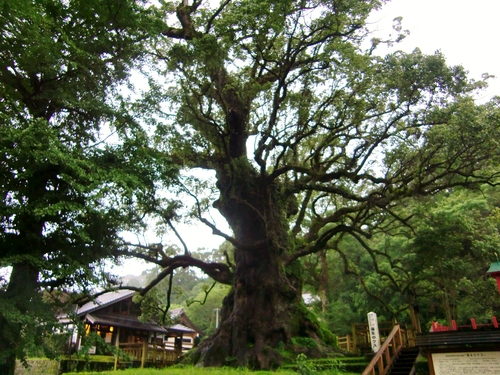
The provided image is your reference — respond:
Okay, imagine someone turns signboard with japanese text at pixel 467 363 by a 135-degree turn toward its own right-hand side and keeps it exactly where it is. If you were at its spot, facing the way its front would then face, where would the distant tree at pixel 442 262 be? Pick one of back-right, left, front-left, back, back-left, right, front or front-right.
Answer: front-right

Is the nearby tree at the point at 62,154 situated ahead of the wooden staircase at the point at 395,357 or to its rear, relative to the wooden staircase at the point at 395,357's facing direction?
ahead

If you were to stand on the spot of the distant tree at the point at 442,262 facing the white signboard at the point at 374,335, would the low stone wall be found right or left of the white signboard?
right

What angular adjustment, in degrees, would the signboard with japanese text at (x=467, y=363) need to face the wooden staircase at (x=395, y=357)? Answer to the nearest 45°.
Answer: approximately 135° to its right

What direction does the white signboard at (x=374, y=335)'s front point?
toward the camera

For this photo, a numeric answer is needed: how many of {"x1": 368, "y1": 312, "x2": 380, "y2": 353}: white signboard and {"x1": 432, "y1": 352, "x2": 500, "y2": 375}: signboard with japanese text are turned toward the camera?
2

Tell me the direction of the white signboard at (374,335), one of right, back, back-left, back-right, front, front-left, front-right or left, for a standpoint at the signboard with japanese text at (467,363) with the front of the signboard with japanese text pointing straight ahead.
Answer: back-right

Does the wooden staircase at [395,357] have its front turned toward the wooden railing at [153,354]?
no

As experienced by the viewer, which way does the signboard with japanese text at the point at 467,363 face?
facing the viewer

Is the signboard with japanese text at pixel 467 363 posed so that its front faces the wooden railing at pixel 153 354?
no

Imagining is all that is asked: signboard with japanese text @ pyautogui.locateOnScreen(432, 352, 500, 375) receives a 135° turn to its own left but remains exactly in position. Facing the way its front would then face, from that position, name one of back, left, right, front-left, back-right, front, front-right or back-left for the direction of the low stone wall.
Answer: back-left

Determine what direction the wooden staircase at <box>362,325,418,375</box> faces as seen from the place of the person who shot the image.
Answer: facing the viewer and to the left of the viewer

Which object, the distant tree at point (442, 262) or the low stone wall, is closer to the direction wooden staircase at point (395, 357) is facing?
the low stone wall

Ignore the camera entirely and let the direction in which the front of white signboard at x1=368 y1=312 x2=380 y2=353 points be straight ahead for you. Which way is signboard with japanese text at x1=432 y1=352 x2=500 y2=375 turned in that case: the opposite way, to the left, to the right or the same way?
the same way
